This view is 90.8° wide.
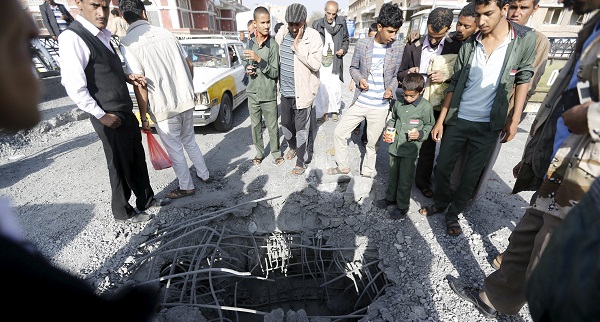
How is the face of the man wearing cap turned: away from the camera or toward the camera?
toward the camera

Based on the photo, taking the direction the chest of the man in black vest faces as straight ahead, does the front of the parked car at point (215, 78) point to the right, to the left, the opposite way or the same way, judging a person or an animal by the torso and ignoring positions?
to the right

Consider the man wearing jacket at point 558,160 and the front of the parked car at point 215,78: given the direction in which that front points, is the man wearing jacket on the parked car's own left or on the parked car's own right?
on the parked car's own left

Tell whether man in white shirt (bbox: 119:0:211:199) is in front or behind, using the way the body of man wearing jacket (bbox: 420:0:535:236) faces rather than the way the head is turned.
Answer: in front

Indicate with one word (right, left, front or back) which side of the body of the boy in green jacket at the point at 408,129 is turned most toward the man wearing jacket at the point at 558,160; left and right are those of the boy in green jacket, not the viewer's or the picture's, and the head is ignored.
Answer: left

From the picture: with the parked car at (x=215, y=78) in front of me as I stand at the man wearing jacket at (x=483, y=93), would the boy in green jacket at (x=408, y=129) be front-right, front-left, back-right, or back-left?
front-left

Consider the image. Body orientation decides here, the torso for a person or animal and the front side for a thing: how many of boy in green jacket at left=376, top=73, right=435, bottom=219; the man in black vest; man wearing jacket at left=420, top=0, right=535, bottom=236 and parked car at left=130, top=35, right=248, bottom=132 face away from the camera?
0

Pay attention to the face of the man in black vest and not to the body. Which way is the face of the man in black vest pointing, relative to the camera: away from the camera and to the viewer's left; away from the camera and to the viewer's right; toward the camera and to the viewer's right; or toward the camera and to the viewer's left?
toward the camera and to the viewer's right

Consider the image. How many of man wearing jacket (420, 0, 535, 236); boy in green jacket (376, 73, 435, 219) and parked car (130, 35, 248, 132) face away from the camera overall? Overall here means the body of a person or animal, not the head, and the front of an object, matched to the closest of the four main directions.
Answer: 0

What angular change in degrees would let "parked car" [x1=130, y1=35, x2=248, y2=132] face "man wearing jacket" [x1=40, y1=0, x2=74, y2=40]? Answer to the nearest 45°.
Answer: approximately 90° to its right

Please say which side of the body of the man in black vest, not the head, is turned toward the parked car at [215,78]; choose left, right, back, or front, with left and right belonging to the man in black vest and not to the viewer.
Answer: left

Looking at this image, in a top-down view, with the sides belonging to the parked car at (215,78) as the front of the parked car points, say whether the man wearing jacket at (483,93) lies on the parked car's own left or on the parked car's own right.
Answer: on the parked car's own left
